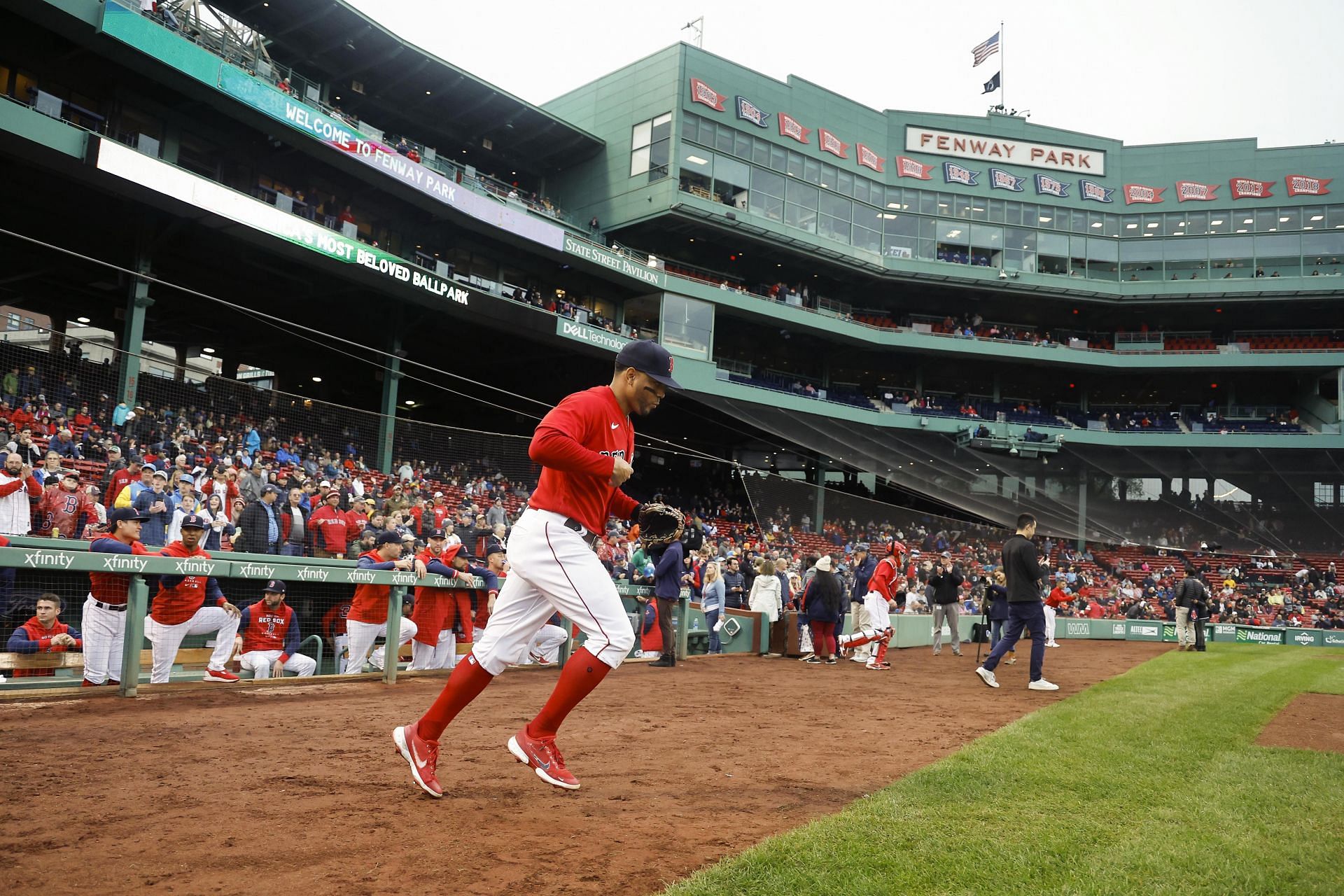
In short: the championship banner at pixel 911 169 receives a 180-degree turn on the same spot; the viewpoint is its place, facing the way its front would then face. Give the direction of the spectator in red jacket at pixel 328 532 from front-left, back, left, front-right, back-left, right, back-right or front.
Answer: back

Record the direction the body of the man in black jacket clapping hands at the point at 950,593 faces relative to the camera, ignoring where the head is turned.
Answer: toward the camera

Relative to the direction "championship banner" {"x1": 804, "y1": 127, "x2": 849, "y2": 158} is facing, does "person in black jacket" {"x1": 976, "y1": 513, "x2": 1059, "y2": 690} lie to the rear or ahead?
ahead

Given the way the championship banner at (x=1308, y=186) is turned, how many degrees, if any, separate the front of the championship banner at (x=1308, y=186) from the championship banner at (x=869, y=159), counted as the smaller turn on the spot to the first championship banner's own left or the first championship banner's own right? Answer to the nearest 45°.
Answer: approximately 45° to the first championship banner's own right

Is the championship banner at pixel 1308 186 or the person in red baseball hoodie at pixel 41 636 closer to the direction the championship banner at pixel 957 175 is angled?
the person in red baseball hoodie

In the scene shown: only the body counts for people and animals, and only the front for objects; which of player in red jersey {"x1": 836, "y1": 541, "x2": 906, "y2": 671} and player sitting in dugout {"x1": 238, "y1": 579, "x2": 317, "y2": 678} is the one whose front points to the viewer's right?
the player in red jersey

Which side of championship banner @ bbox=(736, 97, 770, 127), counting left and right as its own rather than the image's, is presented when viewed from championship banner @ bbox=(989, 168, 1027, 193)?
left

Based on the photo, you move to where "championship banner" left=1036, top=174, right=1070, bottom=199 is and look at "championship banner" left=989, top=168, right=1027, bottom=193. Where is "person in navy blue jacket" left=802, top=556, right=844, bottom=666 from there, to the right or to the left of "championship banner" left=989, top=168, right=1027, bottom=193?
left

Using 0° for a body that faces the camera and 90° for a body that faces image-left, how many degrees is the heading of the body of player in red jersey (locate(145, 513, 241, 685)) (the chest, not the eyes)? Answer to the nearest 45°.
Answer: approximately 315°

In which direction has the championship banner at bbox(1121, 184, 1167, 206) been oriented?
toward the camera

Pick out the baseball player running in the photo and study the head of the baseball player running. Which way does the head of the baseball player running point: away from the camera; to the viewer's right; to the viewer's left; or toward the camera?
to the viewer's right

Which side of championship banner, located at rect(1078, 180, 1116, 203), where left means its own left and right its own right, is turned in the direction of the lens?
front

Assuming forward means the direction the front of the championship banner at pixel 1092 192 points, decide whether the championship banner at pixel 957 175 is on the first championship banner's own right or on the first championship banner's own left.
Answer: on the first championship banner's own right
